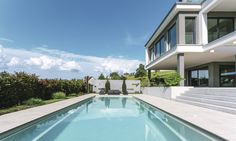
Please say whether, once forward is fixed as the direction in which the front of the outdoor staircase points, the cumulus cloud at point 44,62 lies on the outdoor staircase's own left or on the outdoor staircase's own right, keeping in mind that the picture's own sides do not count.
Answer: on the outdoor staircase's own right

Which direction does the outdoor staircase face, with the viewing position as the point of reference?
facing the viewer and to the left of the viewer

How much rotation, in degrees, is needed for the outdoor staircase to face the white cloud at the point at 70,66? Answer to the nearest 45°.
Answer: approximately 90° to its right

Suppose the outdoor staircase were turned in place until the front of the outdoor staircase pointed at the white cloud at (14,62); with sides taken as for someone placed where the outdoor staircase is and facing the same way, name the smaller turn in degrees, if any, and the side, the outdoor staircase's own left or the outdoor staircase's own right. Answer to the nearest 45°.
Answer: approximately 45° to the outdoor staircase's own right

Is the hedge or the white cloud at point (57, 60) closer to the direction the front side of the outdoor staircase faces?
the hedge

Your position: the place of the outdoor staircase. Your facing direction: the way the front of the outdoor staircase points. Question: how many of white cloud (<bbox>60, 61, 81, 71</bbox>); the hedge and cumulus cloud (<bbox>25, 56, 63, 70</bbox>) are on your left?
0

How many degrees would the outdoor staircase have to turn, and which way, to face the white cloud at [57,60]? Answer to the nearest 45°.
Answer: approximately 90° to its right

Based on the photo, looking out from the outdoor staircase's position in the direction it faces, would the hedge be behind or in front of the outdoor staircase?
in front

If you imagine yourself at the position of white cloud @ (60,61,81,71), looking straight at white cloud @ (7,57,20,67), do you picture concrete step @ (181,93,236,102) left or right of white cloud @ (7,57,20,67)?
left

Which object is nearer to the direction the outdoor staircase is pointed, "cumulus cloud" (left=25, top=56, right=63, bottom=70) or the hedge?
the hedge
